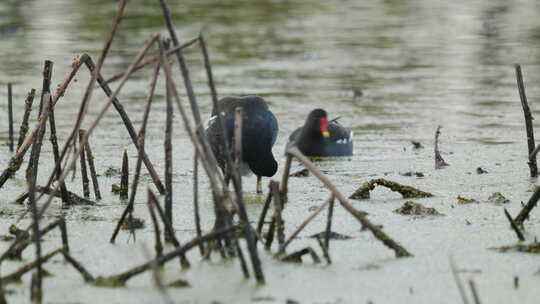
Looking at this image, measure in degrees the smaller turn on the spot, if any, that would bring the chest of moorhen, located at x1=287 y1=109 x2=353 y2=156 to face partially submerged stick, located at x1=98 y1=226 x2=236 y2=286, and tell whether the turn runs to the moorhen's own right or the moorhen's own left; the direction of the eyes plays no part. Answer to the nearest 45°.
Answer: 0° — it already faces it

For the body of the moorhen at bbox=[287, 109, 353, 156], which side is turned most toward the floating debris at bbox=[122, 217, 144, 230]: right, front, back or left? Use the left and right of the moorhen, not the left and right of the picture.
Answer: front

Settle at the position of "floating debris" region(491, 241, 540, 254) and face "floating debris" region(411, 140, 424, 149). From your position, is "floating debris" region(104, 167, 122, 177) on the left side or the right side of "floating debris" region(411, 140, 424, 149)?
left

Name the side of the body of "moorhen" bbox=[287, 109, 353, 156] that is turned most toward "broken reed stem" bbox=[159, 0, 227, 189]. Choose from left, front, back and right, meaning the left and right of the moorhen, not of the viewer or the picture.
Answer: front

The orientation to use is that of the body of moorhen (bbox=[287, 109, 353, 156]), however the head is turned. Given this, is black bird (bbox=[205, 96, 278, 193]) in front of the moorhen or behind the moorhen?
in front
